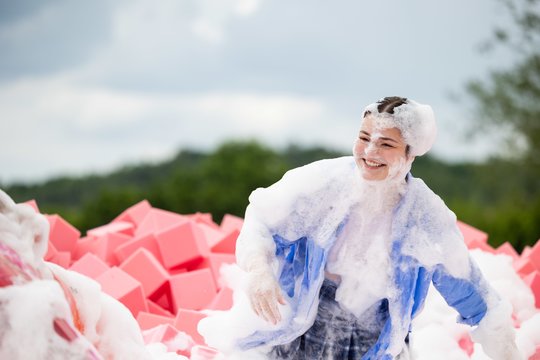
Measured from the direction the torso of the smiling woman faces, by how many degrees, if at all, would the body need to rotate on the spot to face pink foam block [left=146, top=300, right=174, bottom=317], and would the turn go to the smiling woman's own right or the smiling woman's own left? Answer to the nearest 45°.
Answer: approximately 135° to the smiling woman's own right

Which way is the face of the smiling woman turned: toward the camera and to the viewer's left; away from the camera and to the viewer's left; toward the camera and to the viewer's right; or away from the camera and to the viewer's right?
toward the camera and to the viewer's left

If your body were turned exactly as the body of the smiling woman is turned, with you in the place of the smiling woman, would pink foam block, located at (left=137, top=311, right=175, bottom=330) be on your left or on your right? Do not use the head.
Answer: on your right

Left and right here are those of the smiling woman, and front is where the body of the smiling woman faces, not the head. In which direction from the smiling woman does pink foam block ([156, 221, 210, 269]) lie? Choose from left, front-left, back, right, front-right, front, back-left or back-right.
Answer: back-right

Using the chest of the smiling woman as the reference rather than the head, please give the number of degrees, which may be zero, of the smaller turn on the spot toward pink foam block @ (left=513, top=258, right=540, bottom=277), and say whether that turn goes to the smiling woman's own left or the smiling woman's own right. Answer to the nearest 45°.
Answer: approximately 135° to the smiling woman's own left

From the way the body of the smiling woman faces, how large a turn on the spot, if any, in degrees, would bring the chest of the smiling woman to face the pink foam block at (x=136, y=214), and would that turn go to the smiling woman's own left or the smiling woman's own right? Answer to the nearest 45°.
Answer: approximately 135° to the smiling woman's own right

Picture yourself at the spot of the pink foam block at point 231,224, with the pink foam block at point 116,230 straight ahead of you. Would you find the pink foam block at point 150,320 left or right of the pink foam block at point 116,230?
left

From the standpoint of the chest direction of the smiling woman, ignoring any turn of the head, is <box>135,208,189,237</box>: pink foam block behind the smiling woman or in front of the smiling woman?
behind

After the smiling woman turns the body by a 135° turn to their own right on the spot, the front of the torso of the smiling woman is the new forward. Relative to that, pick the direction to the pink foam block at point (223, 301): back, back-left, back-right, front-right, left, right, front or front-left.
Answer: front

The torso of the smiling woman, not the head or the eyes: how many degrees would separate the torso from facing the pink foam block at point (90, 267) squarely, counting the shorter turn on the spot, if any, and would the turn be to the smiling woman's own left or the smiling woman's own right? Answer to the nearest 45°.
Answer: approximately 135° to the smiling woman's own right

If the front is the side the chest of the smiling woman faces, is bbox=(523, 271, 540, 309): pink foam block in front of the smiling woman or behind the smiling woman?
behind

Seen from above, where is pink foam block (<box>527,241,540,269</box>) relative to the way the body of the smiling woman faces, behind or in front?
behind

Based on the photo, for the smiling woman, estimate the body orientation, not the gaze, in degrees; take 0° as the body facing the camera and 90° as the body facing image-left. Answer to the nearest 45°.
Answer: approximately 0°

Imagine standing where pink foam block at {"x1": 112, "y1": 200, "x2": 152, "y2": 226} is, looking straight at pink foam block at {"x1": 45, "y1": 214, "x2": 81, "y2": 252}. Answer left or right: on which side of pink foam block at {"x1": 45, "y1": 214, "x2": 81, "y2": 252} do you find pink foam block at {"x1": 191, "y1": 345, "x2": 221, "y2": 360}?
left
